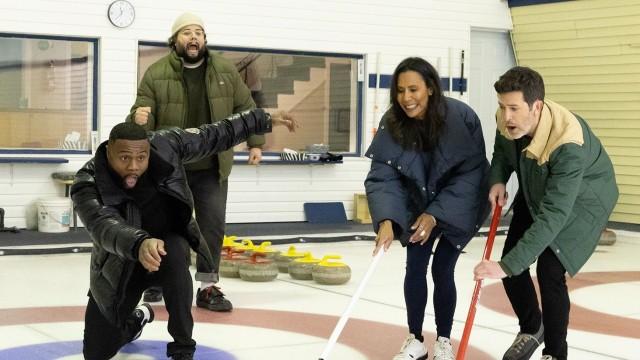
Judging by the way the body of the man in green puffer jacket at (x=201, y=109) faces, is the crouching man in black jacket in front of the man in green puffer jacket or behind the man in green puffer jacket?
in front

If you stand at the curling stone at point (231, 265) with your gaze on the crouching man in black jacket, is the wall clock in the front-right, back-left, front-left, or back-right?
back-right

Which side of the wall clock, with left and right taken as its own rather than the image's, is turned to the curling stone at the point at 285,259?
front

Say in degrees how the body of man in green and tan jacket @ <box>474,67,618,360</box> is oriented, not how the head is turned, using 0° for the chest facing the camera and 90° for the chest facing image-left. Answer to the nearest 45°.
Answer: approximately 45°

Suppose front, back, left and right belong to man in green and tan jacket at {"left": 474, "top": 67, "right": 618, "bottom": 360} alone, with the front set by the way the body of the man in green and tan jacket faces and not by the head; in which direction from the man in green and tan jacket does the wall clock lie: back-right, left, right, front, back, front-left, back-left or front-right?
right

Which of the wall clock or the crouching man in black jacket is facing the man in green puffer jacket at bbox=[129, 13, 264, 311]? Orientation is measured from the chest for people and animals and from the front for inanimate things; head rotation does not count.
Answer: the wall clock

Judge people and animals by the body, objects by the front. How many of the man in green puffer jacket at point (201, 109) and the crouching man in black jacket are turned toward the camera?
2

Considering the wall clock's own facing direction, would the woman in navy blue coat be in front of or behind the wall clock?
in front

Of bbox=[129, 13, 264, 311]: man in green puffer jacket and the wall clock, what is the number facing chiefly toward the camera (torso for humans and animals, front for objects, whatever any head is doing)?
2
